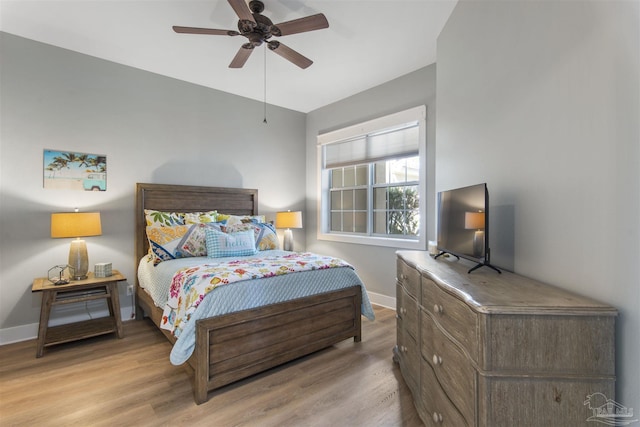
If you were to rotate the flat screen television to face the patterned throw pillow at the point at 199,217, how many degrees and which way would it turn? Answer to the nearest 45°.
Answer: approximately 45° to its right

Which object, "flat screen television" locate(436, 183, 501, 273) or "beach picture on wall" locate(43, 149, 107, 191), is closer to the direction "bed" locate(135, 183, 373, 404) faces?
the flat screen television

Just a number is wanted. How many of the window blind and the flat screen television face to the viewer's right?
0

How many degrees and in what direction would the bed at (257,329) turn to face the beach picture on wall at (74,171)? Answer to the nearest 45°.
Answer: approximately 180°

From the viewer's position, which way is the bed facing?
facing the viewer and to the right of the viewer

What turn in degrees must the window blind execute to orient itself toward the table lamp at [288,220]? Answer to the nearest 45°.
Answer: approximately 45° to its right

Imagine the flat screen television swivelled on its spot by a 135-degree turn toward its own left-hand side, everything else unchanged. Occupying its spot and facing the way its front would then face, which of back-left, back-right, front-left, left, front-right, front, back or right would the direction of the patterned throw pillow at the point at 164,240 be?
back

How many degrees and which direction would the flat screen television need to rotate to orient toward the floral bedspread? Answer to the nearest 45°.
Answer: approximately 45° to its right

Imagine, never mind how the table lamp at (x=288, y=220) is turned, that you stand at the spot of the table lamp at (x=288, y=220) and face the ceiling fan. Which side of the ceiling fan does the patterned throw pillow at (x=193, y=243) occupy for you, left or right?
right

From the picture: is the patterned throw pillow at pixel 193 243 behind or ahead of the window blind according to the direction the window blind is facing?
ahead

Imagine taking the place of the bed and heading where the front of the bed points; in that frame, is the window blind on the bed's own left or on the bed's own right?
on the bed's own left

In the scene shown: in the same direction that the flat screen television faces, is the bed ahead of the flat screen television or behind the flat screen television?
ahead

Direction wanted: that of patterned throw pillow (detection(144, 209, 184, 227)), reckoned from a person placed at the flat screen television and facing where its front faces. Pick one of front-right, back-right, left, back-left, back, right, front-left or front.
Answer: front-right

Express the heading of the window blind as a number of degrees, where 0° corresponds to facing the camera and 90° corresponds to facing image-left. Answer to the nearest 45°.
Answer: approximately 45°
